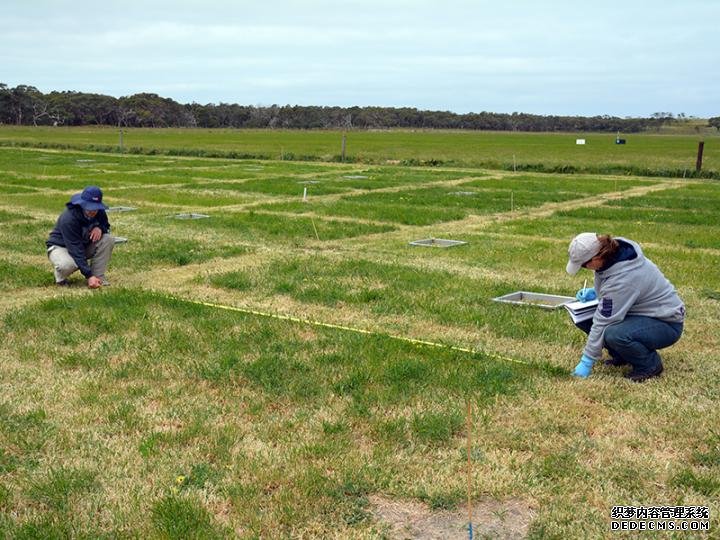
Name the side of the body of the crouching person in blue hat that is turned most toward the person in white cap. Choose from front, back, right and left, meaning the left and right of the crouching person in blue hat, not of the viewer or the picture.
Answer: front

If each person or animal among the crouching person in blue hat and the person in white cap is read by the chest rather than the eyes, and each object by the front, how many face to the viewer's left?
1

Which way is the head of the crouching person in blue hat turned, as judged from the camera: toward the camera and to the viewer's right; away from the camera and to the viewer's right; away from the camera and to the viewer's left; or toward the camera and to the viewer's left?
toward the camera and to the viewer's right

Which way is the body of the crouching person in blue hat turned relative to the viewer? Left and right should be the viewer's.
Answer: facing the viewer and to the right of the viewer

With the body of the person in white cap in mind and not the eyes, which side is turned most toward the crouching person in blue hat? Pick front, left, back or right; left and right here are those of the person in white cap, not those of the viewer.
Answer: front

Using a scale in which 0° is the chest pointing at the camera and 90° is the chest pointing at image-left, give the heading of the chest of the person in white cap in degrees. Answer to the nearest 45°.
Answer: approximately 90°

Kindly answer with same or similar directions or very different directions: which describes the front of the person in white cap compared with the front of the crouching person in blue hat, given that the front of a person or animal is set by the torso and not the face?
very different directions
